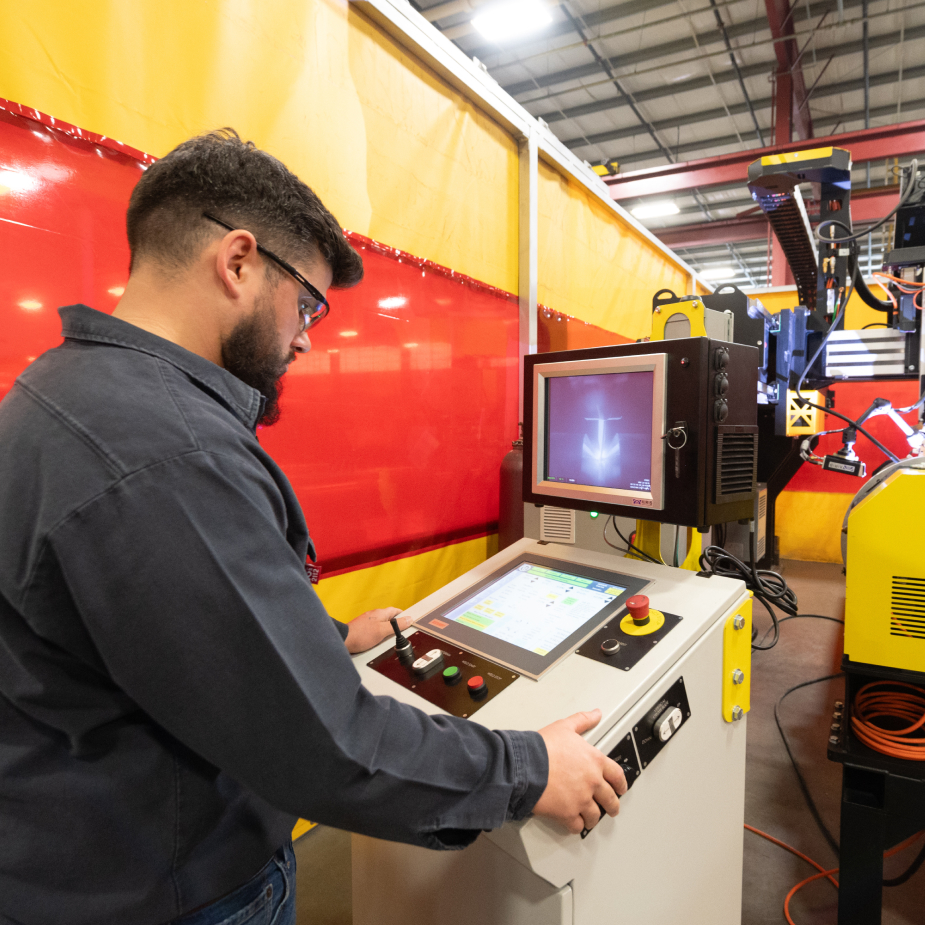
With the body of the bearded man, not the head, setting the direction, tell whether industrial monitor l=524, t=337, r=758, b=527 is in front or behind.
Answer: in front

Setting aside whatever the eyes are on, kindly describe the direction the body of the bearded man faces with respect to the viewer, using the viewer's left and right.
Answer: facing away from the viewer and to the right of the viewer

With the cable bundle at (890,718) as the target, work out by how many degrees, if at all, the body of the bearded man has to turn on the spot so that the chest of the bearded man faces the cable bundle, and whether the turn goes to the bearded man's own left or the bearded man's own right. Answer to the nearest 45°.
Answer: approximately 45° to the bearded man's own right

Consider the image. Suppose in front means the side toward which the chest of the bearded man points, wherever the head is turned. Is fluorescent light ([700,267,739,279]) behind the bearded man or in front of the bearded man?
in front

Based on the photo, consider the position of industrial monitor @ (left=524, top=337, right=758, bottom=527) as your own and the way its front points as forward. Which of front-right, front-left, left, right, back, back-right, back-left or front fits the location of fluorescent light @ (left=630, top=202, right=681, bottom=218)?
back-right

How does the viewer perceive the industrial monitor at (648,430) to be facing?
facing the viewer and to the left of the viewer

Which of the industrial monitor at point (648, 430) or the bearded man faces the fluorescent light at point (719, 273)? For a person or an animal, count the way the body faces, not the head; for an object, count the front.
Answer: the bearded man

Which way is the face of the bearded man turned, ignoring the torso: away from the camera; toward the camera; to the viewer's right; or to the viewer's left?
to the viewer's right

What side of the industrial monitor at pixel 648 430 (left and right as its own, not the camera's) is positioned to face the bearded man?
front

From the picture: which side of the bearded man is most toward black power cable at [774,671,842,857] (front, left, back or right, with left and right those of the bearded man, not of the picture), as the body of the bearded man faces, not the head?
front
